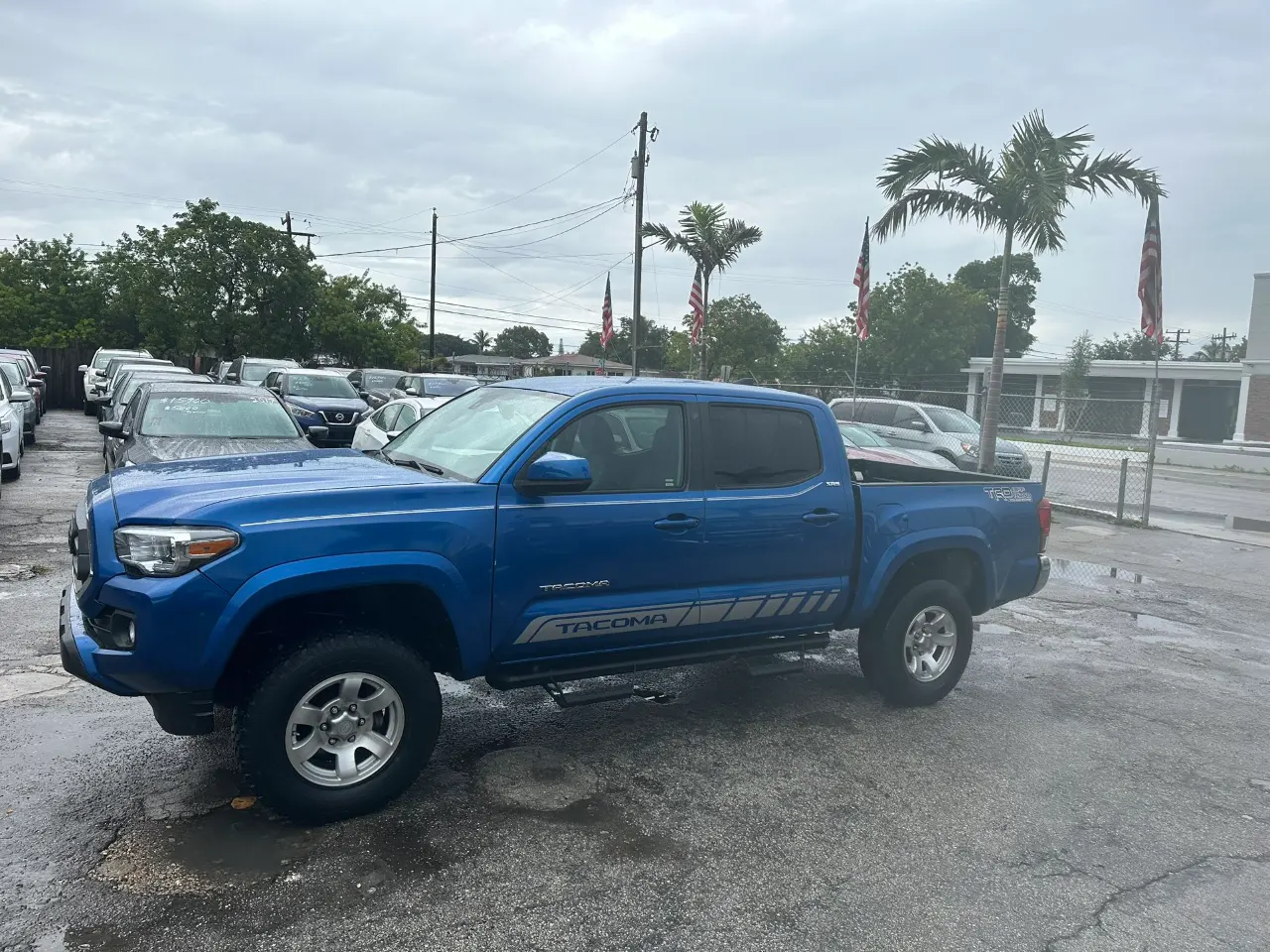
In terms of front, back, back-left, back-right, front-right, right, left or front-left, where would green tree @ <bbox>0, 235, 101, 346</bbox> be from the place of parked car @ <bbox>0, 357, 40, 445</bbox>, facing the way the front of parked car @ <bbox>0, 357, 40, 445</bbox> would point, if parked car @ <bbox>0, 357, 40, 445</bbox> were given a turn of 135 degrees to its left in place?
front

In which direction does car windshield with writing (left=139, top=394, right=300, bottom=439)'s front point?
toward the camera

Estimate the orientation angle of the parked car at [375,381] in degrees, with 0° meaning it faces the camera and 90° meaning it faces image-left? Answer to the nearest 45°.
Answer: approximately 45°

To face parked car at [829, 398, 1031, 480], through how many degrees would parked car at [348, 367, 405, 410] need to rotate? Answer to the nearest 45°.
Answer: approximately 90° to its left

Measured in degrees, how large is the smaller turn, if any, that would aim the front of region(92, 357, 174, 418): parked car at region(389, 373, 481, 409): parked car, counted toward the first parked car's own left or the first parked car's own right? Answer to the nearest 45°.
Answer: approximately 90° to the first parked car's own left

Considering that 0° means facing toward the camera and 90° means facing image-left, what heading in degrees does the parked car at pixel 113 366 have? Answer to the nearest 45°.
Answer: approximately 45°

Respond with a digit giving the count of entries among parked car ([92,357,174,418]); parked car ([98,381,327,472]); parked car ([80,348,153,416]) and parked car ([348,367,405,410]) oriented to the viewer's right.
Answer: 0

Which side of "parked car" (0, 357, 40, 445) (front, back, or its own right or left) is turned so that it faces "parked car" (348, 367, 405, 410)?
left

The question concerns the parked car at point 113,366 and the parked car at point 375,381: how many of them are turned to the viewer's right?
0

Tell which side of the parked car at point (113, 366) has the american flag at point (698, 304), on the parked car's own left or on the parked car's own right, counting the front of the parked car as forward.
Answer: on the parked car's own left

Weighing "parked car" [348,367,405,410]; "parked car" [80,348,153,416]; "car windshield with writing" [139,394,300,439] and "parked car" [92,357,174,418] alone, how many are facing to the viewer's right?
0

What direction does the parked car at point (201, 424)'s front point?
toward the camera

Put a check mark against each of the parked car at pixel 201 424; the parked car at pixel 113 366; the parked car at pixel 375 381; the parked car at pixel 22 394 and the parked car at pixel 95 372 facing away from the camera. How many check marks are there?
0

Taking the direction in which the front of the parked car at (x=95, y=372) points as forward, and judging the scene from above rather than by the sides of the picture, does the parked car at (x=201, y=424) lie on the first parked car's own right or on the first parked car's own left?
on the first parked car's own left

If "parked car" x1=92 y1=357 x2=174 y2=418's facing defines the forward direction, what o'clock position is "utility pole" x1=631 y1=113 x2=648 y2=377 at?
The utility pole is roughly at 8 o'clock from the parked car.
